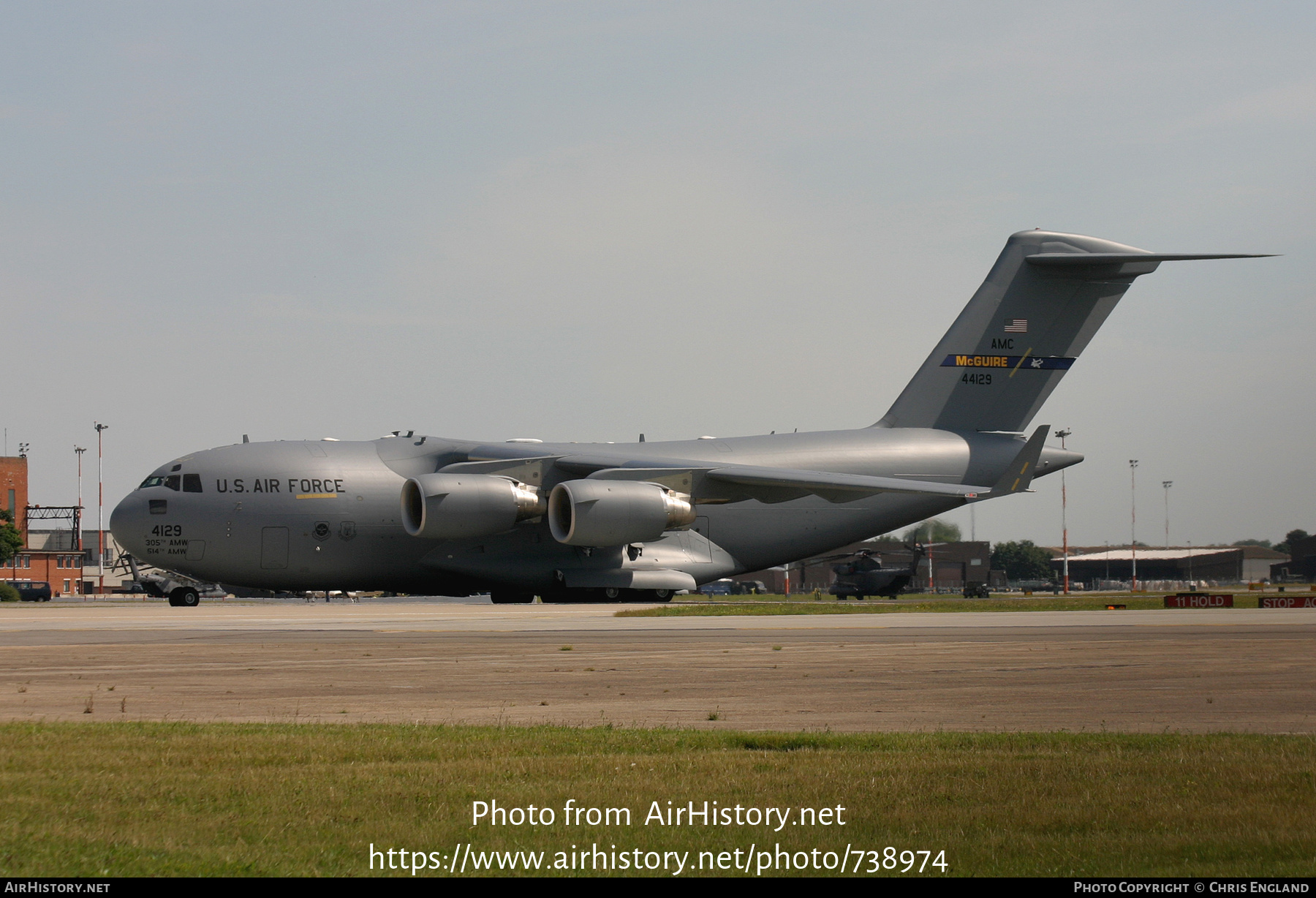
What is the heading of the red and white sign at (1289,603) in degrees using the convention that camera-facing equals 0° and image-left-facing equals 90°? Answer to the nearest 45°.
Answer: approximately 0°

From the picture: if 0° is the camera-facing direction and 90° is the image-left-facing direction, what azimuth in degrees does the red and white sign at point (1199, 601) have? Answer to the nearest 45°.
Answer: approximately 0°

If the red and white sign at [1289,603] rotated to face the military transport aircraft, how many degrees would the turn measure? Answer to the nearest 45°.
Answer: approximately 45° to its right

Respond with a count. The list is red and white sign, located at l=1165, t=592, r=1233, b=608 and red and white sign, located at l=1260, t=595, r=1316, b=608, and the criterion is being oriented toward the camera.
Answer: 2

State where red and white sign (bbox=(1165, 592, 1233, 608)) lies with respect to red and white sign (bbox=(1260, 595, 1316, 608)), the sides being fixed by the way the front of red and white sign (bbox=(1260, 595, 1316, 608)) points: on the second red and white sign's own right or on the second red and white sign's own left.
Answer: on the second red and white sign's own right

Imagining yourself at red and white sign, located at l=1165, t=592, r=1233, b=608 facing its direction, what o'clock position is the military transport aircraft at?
The military transport aircraft is roughly at 2 o'clock from the red and white sign.

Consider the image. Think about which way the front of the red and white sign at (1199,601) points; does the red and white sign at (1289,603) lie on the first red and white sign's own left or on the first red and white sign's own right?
on the first red and white sign's own left
